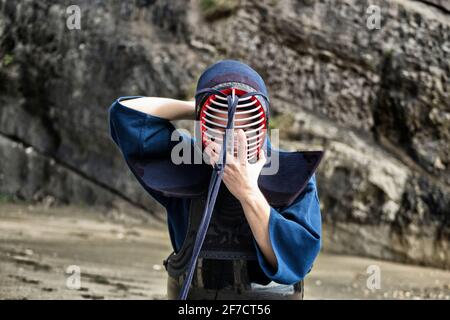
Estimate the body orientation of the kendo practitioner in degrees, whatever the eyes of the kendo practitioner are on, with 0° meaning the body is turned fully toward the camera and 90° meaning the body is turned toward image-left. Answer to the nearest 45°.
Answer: approximately 0°
